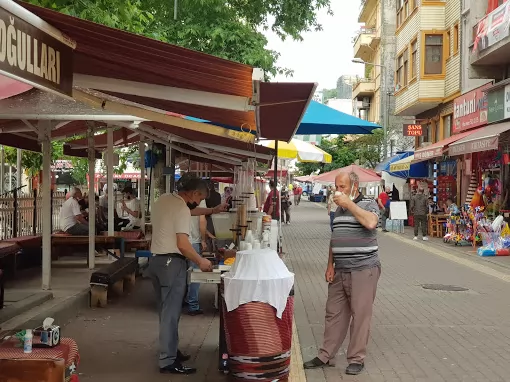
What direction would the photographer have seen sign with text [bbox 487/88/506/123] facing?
facing the viewer and to the left of the viewer

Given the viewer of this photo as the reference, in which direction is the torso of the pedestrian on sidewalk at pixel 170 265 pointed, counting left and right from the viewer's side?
facing to the right of the viewer

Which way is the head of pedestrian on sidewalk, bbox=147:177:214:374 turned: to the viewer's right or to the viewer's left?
to the viewer's right

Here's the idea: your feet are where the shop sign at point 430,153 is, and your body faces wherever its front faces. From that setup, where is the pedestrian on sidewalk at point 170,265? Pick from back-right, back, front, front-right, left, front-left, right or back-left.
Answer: front-left

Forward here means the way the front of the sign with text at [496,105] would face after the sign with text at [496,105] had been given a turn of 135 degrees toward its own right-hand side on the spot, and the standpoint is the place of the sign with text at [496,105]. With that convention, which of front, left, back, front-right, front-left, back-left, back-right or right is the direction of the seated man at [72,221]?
back-left

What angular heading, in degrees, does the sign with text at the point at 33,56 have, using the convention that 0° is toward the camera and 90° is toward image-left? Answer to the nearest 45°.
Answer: approximately 315°

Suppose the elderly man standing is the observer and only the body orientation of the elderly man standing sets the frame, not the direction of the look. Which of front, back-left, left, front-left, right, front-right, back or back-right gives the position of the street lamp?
back-right

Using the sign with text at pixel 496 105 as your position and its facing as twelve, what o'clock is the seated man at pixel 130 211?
The seated man is roughly at 12 o'clock from the sign with text.

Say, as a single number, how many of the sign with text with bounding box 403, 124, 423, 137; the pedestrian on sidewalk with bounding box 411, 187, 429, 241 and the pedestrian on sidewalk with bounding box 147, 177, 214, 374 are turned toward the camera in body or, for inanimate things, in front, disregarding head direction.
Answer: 1
